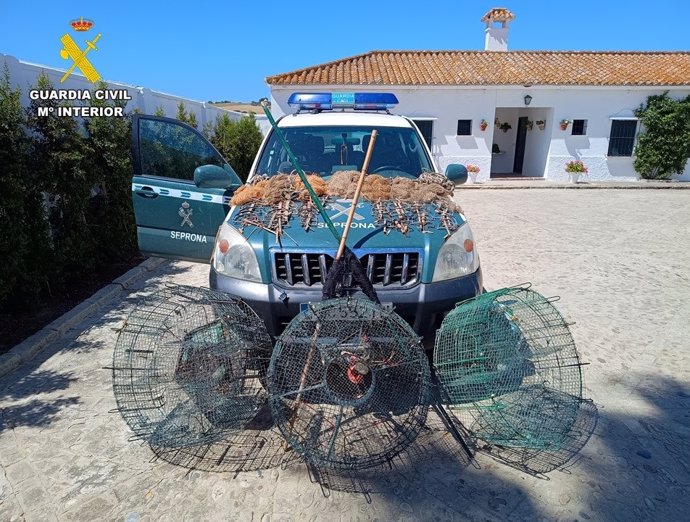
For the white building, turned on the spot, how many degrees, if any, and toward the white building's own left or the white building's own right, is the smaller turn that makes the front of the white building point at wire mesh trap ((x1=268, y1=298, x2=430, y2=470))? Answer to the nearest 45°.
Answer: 0° — it already faces it

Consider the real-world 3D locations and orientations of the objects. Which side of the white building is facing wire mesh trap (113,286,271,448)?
front

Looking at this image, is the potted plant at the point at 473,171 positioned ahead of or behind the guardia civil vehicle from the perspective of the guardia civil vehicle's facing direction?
behind

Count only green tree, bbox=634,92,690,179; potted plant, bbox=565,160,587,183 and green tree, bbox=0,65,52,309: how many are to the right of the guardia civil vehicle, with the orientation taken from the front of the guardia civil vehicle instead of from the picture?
1

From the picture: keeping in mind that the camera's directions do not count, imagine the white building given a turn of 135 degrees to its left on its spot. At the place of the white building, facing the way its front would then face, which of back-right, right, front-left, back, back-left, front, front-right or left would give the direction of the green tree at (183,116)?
back

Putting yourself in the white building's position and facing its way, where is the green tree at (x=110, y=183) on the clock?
The green tree is roughly at 1 o'clock from the white building.

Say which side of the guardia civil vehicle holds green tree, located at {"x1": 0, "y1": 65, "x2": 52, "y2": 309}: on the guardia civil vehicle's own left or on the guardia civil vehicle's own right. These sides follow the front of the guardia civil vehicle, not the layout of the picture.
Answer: on the guardia civil vehicle's own right

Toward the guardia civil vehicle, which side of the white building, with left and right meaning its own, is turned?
front

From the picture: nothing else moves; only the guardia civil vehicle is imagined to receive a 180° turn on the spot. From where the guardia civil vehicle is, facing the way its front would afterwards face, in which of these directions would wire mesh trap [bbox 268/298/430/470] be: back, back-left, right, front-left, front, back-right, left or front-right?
back

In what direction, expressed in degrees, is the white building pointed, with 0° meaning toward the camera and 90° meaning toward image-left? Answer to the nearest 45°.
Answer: approximately 0°

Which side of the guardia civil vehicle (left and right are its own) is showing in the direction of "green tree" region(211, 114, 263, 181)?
back

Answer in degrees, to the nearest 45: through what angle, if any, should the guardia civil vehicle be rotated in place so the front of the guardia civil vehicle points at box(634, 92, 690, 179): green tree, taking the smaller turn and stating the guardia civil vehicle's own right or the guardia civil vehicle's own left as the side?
approximately 135° to the guardia civil vehicle's own left

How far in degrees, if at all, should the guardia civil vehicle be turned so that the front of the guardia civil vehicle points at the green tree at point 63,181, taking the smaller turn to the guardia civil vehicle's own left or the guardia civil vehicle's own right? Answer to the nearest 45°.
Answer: approximately 135° to the guardia civil vehicle's own right

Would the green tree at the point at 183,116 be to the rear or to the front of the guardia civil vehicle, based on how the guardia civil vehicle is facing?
to the rear

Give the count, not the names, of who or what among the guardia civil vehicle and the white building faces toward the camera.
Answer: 2

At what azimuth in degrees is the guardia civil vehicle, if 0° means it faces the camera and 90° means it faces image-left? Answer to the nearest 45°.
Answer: approximately 0°
